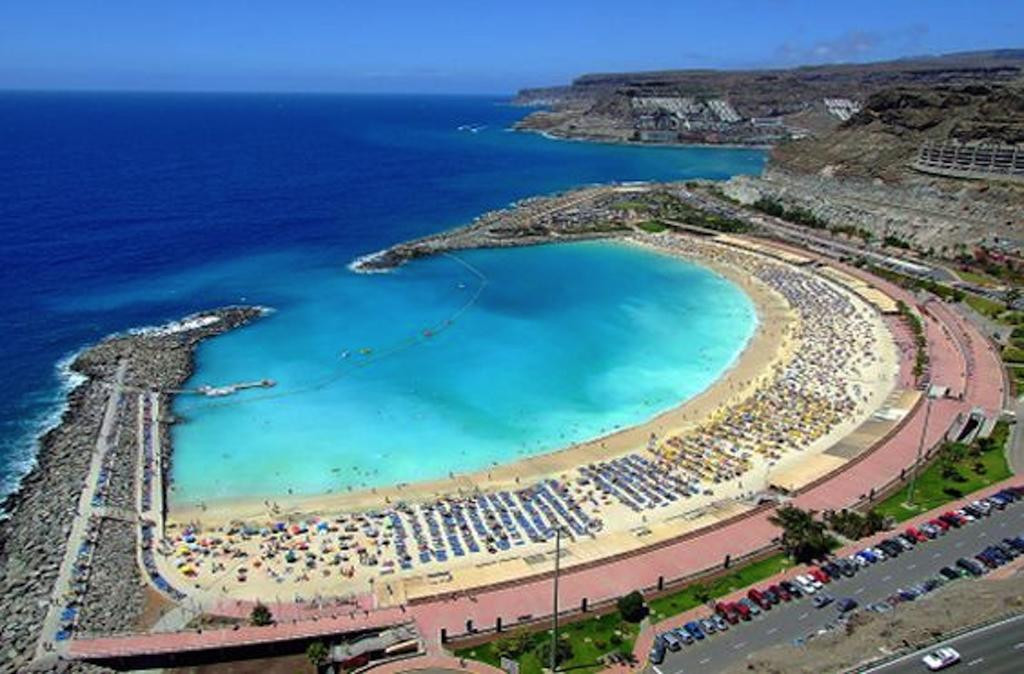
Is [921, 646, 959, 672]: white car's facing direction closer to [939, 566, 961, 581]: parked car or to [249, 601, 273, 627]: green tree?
the green tree

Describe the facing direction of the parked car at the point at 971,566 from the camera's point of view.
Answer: facing the viewer and to the right of the viewer

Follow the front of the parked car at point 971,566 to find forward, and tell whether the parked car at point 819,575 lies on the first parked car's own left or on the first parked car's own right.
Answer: on the first parked car's own right

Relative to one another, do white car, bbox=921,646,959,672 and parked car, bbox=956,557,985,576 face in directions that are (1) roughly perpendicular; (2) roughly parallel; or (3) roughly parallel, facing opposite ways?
roughly perpendicular

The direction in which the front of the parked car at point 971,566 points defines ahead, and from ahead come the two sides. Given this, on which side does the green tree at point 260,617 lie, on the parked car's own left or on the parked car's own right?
on the parked car's own right

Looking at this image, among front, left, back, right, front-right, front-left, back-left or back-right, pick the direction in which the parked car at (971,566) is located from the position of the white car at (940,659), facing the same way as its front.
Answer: back-right

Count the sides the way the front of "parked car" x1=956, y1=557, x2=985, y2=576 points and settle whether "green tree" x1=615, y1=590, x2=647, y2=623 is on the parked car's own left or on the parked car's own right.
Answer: on the parked car's own right

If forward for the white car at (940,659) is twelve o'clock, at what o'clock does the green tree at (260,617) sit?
The green tree is roughly at 1 o'clock from the white car.

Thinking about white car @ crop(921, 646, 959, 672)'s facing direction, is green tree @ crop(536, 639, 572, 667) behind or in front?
in front
